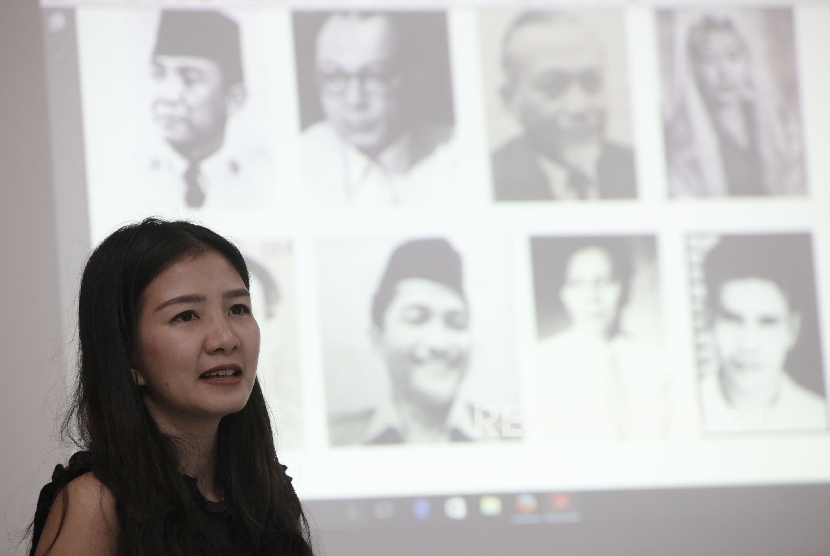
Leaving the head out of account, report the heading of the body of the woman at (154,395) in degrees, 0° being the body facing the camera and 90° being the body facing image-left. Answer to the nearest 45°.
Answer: approximately 315°

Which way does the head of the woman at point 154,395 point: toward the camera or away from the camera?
toward the camera
